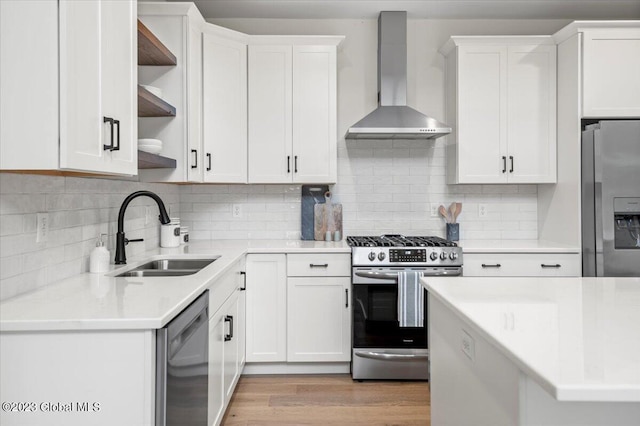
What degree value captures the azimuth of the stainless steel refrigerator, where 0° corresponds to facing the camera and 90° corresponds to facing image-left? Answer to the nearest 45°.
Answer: approximately 0°

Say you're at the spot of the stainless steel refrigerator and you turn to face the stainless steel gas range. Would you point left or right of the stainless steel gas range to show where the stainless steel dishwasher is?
left

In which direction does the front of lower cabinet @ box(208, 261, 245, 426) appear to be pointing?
to the viewer's right

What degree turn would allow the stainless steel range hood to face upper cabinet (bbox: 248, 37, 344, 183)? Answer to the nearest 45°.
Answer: approximately 90° to its right

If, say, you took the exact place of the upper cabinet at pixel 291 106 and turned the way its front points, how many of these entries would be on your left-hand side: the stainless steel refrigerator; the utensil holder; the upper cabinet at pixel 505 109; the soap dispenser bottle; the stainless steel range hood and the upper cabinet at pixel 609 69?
5

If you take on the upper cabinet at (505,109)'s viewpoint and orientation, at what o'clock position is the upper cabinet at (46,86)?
the upper cabinet at (46,86) is roughly at 1 o'clock from the upper cabinet at (505,109).

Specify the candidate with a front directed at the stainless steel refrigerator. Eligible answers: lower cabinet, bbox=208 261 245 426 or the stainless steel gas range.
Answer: the lower cabinet

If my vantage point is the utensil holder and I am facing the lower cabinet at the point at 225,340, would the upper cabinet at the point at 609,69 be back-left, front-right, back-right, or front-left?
back-left
